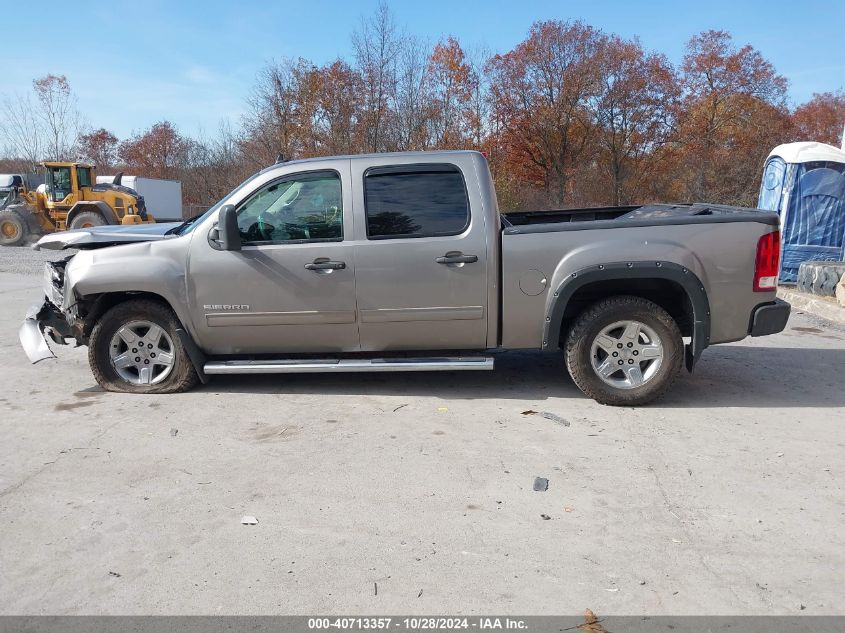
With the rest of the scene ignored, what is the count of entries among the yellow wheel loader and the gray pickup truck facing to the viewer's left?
2

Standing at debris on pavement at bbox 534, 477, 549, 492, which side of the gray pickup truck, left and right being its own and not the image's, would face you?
left

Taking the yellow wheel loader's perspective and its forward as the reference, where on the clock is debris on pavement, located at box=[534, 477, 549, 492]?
The debris on pavement is roughly at 9 o'clock from the yellow wheel loader.

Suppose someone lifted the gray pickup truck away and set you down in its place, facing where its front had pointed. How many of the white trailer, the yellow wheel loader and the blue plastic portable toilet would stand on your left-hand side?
0

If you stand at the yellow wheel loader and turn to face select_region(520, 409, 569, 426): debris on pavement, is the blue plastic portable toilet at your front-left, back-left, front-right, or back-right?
front-left

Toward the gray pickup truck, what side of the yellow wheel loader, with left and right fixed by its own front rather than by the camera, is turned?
left

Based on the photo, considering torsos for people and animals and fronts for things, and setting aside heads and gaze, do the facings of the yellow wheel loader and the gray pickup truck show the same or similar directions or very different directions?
same or similar directions

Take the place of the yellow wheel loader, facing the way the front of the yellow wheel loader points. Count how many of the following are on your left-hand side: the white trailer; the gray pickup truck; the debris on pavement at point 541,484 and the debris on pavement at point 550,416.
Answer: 3

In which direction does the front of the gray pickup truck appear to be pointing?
to the viewer's left

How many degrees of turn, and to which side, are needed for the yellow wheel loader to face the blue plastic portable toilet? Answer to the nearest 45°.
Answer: approximately 135° to its left

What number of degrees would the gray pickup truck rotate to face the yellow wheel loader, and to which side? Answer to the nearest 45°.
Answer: approximately 45° to its right

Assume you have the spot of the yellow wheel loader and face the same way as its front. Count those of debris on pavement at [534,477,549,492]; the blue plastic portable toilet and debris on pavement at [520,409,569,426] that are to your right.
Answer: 0

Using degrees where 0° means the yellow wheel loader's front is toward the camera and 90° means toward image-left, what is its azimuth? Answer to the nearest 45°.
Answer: approximately 90°
